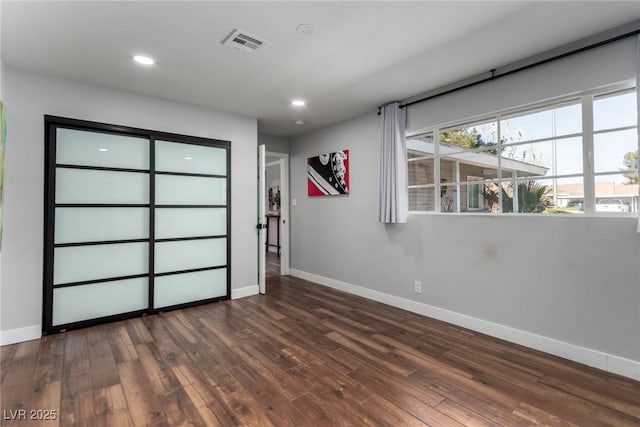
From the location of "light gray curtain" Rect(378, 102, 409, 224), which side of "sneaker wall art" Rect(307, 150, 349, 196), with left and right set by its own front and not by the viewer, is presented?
left

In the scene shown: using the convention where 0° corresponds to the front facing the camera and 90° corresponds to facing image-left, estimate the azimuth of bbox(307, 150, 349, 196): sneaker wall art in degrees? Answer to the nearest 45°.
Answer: approximately 45°

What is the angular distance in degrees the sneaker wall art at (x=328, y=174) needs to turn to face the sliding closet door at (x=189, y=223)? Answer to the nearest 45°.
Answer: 0° — it already faces it

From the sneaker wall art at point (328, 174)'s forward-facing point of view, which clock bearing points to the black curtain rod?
The black curtain rod is roughly at 9 o'clock from the sneaker wall art.

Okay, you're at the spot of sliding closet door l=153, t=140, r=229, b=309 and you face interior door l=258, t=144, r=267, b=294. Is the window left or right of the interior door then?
right

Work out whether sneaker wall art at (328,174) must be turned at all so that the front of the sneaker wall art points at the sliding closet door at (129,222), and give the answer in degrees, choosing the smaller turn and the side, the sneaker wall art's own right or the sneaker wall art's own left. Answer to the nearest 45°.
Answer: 0° — it already faces it

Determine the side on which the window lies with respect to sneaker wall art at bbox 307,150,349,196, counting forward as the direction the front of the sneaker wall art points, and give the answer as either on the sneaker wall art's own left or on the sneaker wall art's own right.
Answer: on the sneaker wall art's own left

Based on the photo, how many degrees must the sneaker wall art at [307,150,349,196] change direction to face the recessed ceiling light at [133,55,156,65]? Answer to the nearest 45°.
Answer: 0° — it already faces it
